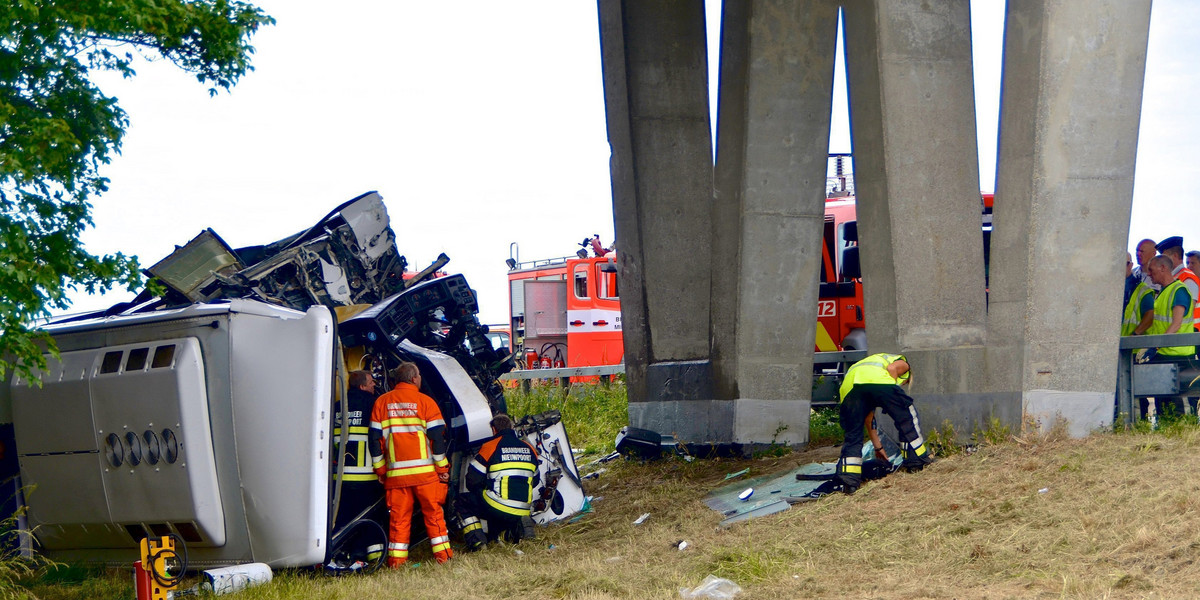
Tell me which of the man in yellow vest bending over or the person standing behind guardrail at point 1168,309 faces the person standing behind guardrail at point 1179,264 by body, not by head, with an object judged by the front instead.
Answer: the man in yellow vest bending over

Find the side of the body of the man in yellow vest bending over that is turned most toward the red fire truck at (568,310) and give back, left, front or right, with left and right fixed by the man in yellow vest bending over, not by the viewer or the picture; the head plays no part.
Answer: left

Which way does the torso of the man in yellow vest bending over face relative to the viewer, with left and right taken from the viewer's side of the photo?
facing away from the viewer and to the right of the viewer

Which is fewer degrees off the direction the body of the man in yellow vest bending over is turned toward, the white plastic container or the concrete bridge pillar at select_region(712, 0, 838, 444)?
the concrete bridge pillar

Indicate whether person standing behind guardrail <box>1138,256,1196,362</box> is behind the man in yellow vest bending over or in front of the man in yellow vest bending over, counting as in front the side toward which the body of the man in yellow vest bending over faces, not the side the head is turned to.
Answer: in front

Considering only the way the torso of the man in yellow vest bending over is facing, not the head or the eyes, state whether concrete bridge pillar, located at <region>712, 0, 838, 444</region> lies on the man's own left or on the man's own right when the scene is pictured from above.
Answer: on the man's own left

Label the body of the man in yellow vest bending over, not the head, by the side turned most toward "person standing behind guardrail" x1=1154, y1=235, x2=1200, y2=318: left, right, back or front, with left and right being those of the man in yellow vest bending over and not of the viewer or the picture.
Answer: front

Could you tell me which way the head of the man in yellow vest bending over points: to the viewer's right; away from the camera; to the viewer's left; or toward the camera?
to the viewer's right
